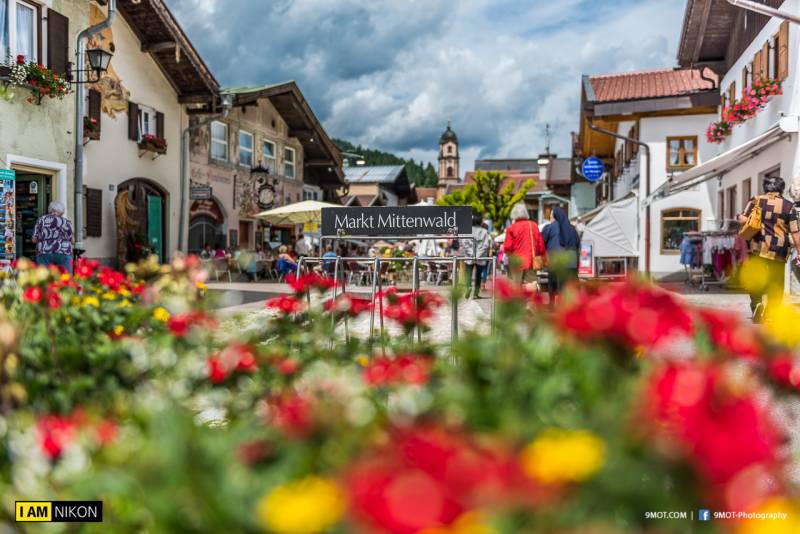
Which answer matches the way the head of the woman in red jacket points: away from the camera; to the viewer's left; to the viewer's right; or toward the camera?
away from the camera

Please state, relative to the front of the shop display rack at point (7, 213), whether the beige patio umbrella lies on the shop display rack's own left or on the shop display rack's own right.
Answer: on the shop display rack's own left

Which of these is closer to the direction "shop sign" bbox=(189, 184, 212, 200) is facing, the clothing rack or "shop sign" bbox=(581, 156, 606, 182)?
the clothing rack

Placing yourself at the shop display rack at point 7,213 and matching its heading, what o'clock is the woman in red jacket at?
The woman in red jacket is roughly at 12 o'clock from the shop display rack.

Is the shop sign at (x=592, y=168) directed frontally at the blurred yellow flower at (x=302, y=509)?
yes

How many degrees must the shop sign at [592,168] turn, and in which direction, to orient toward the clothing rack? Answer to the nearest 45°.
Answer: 0° — it already faces it
